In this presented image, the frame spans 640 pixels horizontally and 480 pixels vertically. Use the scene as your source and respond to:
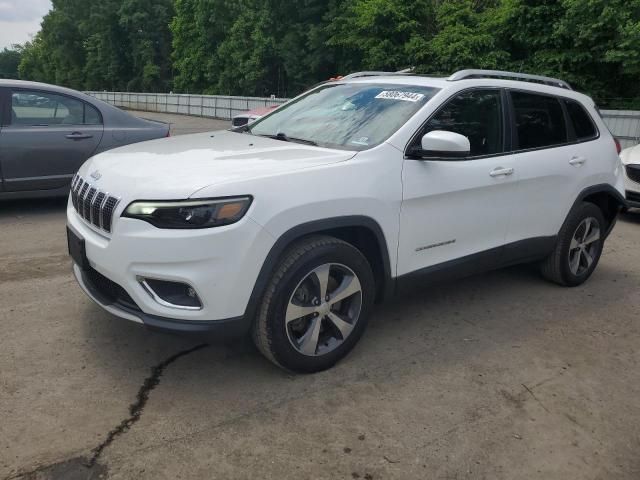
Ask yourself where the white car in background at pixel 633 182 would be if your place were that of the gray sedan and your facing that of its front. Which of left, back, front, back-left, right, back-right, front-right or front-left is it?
back

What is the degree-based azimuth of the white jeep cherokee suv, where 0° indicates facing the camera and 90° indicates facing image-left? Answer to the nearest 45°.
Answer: approximately 45°

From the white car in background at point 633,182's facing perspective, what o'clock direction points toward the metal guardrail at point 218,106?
The metal guardrail is roughly at 3 o'clock from the white car in background.

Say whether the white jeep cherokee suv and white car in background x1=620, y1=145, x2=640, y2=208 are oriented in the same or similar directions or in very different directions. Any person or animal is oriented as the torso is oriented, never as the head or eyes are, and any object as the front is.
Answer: same or similar directions

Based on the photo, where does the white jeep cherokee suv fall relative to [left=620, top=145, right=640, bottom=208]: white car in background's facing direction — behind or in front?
in front

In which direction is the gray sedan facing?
to the viewer's left

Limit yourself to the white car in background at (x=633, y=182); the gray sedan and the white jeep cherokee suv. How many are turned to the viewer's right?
0

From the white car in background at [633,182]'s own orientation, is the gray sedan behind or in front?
in front

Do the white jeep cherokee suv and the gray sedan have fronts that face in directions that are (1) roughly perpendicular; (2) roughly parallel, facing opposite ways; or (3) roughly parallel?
roughly parallel

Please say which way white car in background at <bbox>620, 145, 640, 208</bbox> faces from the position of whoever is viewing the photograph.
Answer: facing the viewer and to the left of the viewer

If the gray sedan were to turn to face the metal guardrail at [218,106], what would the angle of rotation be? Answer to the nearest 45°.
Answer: approximately 90° to its right

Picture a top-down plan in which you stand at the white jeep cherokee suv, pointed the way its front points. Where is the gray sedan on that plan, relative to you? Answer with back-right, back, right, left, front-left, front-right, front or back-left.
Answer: right

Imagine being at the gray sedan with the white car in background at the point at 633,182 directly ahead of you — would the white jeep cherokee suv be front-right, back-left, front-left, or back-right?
front-right
